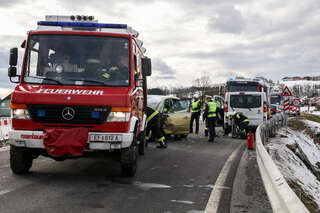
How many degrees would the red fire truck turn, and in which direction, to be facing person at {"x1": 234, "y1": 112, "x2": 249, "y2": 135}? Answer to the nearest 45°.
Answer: approximately 135° to its left

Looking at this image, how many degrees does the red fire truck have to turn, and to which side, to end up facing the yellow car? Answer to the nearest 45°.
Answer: approximately 135° to its left

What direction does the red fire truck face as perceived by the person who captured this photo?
facing the viewer
